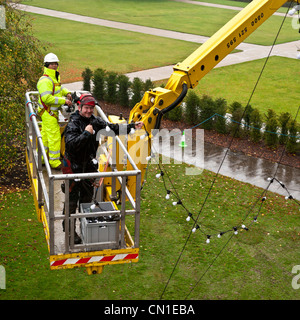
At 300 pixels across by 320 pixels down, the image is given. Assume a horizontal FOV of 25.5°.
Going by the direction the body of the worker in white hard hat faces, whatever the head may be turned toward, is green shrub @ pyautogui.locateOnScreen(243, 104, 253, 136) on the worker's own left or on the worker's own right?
on the worker's own left

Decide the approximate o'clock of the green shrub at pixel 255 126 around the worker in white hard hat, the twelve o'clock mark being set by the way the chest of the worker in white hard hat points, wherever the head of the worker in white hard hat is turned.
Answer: The green shrub is roughly at 9 o'clock from the worker in white hard hat.

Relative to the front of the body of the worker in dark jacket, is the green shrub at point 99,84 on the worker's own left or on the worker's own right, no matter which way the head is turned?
on the worker's own left

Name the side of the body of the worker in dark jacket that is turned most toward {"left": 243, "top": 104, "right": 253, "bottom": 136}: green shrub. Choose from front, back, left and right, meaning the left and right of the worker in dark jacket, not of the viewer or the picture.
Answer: left

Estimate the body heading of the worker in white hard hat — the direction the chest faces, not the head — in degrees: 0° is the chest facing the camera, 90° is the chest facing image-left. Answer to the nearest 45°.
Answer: approximately 315°

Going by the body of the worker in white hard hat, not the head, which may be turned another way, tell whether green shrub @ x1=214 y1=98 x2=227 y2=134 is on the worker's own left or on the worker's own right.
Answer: on the worker's own left

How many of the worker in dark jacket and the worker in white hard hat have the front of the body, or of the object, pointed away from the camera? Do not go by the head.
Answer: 0

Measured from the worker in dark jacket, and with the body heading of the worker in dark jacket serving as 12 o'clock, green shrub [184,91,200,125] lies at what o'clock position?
The green shrub is roughly at 8 o'clock from the worker in dark jacket.

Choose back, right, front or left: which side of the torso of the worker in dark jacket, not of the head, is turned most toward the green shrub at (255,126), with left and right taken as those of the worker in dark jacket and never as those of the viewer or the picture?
left

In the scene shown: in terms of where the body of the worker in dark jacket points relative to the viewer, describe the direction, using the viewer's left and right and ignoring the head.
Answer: facing the viewer and to the right of the viewer

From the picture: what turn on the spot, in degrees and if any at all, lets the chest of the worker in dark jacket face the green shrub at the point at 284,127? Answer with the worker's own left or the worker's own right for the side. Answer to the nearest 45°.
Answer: approximately 90° to the worker's own left
